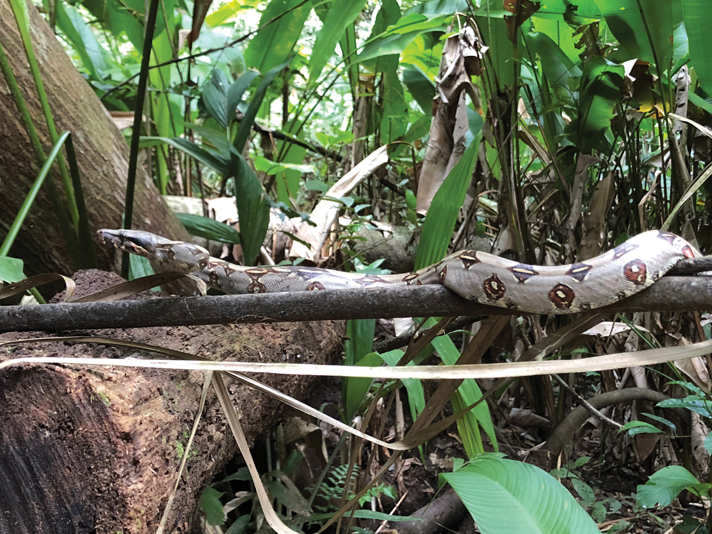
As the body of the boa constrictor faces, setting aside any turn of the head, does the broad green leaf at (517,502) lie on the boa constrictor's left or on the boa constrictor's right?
on the boa constrictor's left

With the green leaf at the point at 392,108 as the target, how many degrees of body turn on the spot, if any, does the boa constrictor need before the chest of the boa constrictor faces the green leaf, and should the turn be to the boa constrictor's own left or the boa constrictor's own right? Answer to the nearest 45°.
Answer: approximately 90° to the boa constrictor's own right

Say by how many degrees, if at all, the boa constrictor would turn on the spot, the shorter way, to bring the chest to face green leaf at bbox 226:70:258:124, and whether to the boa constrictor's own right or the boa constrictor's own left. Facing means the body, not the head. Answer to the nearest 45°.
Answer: approximately 45° to the boa constrictor's own right

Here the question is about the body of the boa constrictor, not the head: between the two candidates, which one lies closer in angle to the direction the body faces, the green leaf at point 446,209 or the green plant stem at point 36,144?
the green plant stem

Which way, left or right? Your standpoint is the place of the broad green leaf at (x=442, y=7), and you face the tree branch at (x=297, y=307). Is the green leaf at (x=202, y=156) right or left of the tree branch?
right

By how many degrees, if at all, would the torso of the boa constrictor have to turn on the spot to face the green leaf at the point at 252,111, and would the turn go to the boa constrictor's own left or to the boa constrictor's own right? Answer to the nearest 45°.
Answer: approximately 45° to the boa constrictor's own right

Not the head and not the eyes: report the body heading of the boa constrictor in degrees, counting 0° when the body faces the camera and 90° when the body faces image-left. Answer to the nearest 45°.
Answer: approximately 90°

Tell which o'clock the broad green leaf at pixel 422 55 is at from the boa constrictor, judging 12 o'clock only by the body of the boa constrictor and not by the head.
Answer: The broad green leaf is roughly at 3 o'clock from the boa constrictor.

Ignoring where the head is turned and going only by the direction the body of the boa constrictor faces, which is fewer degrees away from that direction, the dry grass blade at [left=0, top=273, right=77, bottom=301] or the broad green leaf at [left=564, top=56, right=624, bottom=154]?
the dry grass blade
